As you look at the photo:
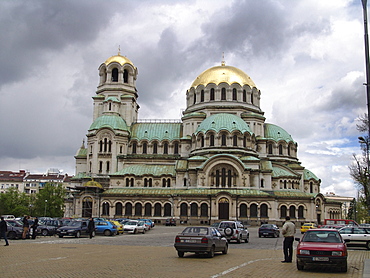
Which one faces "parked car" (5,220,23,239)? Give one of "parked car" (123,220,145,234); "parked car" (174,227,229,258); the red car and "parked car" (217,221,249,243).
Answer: "parked car" (123,220,145,234)

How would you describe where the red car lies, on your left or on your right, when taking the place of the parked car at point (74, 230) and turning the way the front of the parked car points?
on your left

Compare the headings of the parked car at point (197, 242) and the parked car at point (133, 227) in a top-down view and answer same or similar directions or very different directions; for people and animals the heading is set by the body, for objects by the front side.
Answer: very different directions

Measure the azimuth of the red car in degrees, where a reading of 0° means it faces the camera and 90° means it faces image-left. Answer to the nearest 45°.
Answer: approximately 0°

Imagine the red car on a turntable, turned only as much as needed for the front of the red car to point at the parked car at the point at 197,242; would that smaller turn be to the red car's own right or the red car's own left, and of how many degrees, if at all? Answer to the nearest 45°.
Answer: approximately 135° to the red car's own right

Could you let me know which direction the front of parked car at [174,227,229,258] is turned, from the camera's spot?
facing away from the viewer and to the right of the viewer

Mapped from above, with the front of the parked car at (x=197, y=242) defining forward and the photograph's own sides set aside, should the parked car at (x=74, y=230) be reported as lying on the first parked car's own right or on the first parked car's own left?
on the first parked car's own left
